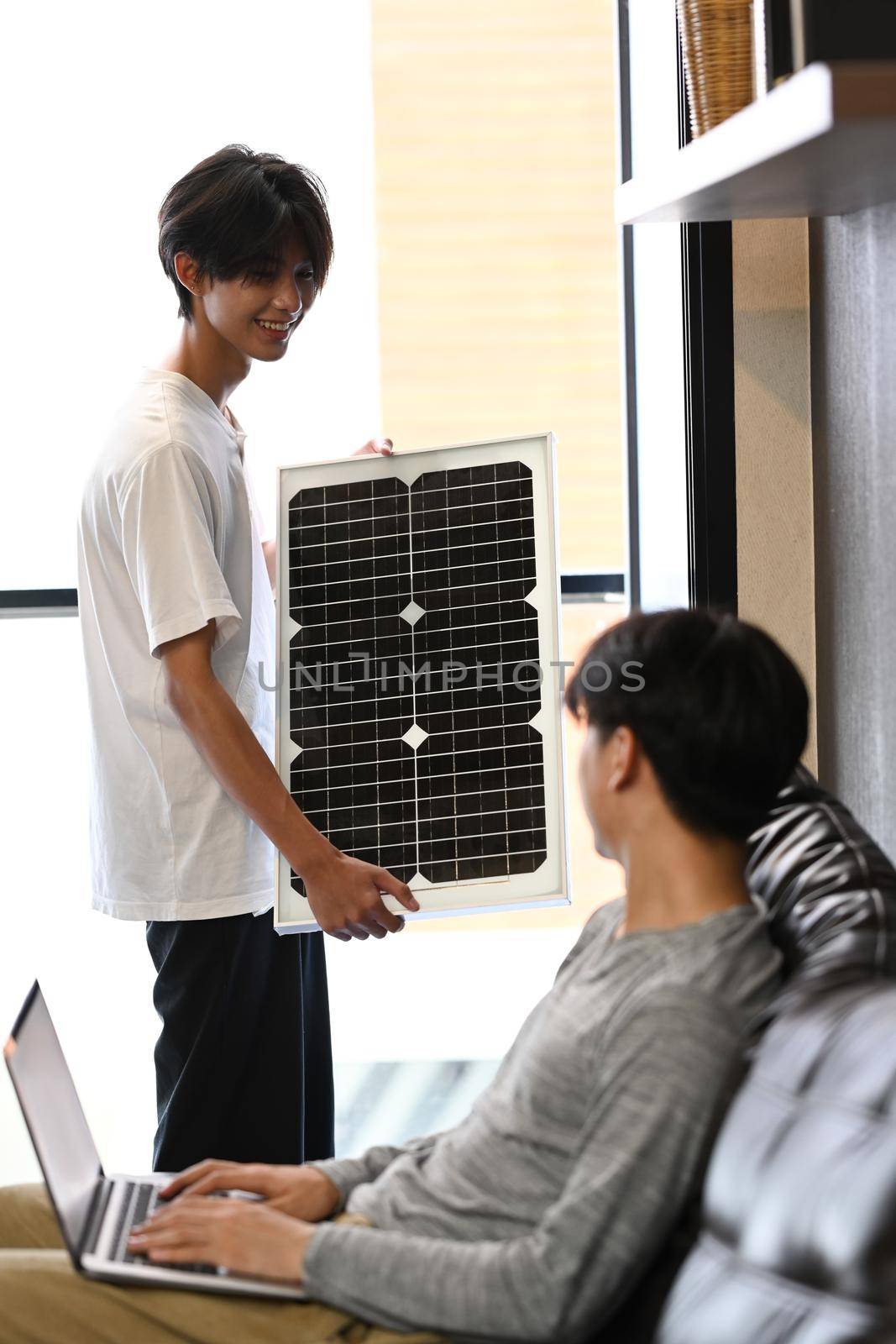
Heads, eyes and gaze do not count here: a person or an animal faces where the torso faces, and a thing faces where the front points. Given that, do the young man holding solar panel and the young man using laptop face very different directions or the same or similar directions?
very different directions

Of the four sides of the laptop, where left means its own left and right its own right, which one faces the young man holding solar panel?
left

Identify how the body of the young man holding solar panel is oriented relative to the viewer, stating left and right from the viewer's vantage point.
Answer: facing to the right of the viewer

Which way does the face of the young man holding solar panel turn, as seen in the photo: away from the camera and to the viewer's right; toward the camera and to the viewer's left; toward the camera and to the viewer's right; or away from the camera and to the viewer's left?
toward the camera and to the viewer's right

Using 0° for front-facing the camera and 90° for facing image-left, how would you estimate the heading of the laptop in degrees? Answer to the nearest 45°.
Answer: approximately 270°

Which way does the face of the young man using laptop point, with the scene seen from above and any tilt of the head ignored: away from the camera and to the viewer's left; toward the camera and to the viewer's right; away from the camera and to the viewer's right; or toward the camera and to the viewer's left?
away from the camera and to the viewer's left

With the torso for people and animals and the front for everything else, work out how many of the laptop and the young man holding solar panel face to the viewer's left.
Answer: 0

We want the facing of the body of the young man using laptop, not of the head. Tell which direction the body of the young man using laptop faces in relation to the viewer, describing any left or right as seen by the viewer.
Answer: facing to the left of the viewer
